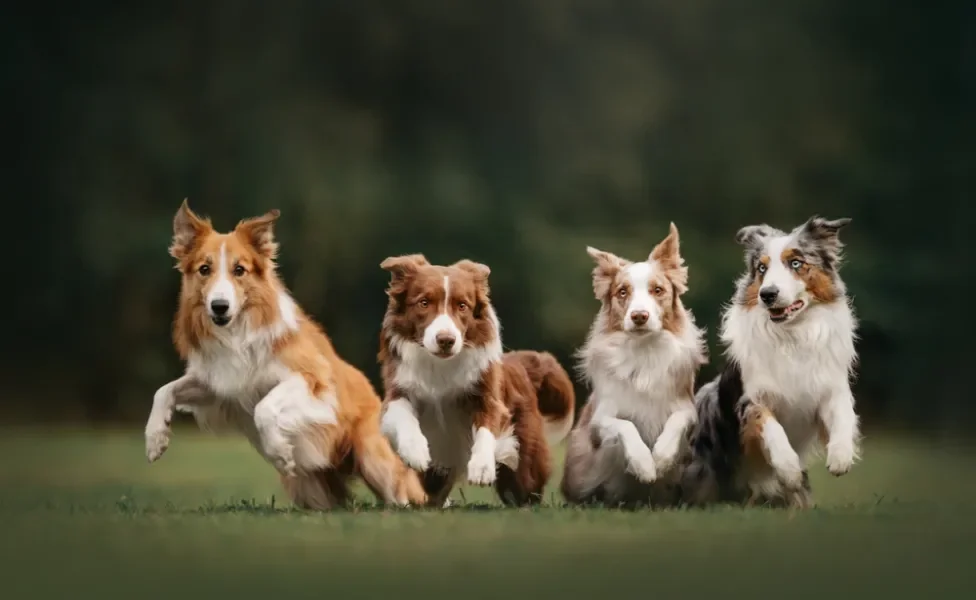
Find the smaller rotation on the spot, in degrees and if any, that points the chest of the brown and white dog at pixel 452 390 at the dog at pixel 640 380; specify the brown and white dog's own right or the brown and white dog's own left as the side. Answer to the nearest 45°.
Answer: approximately 135° to the brown and white dog's own left

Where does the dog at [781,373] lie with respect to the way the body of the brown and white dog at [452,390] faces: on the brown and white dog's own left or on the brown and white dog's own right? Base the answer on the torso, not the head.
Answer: on the brown and white dog's own left

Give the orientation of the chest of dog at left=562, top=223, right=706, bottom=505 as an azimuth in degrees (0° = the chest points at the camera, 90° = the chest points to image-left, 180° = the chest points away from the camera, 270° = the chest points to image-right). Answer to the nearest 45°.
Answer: approximately 0°

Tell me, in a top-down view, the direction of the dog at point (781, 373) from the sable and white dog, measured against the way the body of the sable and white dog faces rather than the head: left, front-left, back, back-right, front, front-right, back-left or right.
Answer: back-left

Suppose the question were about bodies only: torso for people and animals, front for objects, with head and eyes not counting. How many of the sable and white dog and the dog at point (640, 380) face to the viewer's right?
0

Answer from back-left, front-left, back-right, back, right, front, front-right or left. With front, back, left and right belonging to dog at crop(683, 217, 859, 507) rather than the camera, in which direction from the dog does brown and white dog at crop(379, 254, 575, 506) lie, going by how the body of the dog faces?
back-right

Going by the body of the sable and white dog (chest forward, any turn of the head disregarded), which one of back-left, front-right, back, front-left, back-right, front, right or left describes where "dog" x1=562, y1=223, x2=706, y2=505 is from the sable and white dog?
back-left

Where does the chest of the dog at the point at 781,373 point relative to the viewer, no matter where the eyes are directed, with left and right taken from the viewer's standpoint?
facing the viewer and to the right of the viewer

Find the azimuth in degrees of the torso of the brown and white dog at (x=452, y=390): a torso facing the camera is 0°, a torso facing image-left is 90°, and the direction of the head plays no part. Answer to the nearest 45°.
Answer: approximately 45°
